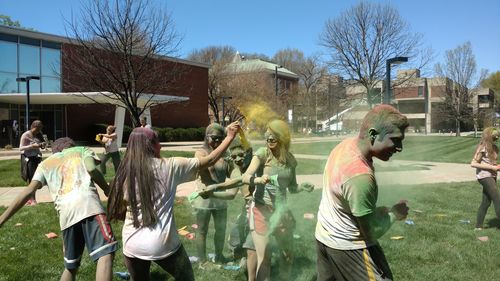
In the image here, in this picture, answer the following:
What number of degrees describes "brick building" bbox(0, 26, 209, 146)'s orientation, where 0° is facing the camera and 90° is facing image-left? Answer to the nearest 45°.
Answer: approximately 315°

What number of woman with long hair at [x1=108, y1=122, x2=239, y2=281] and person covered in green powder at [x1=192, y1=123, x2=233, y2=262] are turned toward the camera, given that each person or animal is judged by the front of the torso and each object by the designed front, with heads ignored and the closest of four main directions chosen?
1

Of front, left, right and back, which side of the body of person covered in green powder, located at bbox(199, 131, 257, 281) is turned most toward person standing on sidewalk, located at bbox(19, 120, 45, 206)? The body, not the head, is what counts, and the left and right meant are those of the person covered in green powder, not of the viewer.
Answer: right

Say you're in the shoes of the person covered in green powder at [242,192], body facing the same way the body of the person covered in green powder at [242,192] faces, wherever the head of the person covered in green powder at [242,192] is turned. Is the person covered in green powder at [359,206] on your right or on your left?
on your left

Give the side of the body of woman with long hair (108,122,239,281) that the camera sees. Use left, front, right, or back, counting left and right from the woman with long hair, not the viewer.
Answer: back

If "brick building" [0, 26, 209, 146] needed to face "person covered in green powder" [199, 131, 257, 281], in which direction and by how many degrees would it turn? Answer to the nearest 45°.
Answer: approximately 45° to its right

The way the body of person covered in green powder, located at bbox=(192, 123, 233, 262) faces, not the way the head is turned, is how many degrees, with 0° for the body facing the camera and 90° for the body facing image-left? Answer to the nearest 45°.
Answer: approximately 0°

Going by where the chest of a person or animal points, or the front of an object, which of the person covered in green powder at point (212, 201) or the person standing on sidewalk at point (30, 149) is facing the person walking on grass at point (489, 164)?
the person standing on sidewalk at point (30, 149)

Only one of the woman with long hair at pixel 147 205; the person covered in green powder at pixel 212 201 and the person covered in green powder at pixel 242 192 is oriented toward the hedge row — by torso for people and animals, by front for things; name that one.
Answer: the woman with long hair

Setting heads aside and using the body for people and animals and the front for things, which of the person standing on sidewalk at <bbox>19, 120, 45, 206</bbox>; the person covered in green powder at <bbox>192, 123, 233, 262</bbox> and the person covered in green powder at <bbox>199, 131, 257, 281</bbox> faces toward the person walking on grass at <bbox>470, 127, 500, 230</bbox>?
the person standing on sidewalk at <bbox>19, 120, 45, 206</bbox>

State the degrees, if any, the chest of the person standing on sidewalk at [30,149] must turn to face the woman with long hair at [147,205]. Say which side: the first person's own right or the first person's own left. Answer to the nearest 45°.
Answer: approximately 45° to the first person's own right

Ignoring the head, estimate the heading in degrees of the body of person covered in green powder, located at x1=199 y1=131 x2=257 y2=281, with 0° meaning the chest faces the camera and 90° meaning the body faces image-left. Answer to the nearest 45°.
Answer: approximately 45°

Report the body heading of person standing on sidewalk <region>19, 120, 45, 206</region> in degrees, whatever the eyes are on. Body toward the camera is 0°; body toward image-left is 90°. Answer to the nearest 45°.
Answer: approximately 315°

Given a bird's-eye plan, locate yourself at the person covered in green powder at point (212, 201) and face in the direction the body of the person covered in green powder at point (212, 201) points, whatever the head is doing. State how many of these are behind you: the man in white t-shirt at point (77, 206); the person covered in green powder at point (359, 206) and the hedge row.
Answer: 1

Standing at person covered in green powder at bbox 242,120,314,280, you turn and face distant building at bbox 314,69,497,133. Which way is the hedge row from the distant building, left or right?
left
